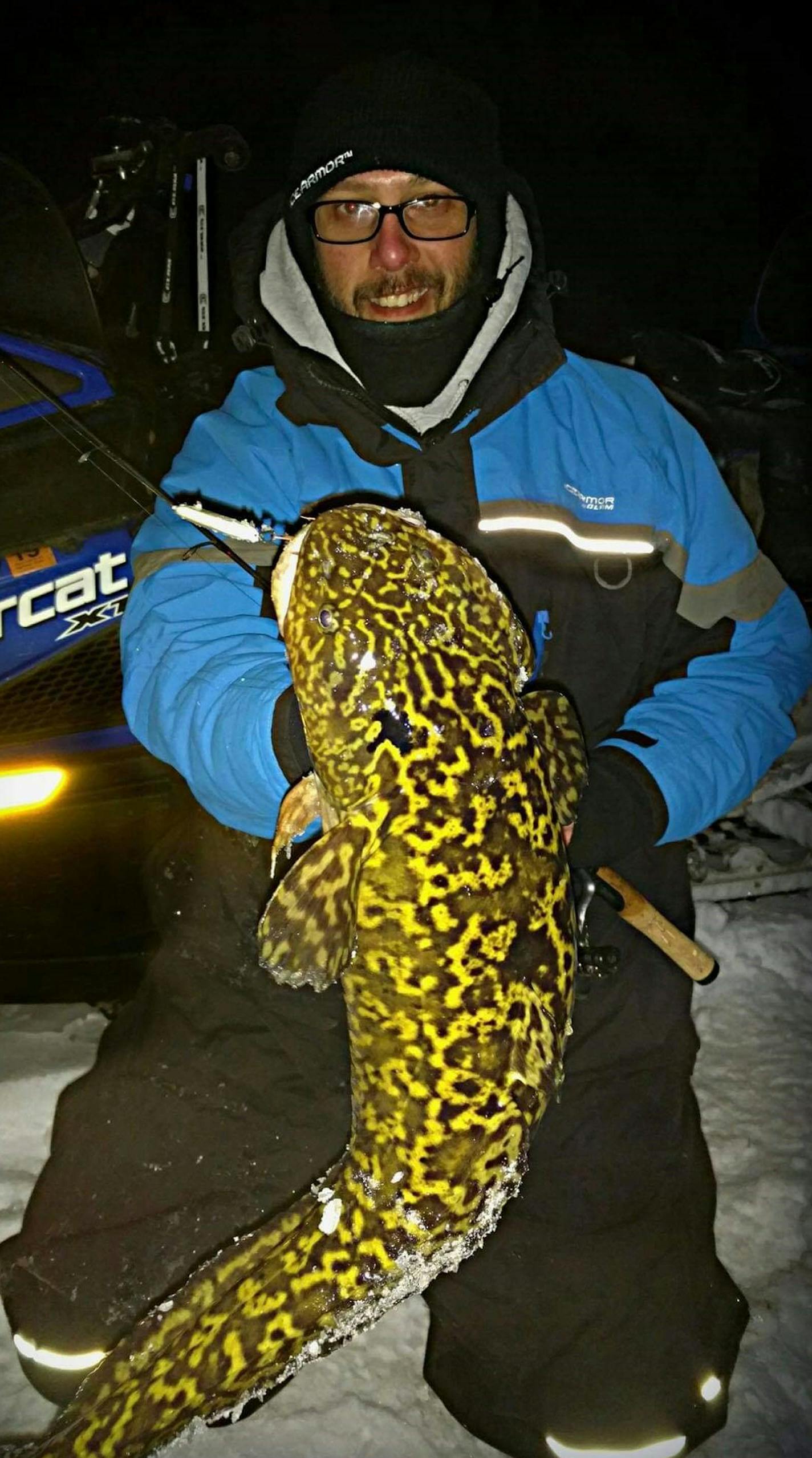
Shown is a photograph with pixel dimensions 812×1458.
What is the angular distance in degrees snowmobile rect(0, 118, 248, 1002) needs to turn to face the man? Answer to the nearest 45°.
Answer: approximately 135° to its left

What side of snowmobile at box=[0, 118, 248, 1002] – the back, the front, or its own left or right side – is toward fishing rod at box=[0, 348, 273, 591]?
left

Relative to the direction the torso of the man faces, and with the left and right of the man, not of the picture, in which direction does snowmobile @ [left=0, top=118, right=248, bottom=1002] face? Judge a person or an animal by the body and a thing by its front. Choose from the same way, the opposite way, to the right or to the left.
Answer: to the right

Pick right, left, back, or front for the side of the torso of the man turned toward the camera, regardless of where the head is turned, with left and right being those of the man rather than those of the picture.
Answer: front

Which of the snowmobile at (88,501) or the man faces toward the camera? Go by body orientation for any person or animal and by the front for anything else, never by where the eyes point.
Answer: the man

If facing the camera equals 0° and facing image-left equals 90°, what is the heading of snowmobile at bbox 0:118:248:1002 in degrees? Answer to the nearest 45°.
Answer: approximately 90°

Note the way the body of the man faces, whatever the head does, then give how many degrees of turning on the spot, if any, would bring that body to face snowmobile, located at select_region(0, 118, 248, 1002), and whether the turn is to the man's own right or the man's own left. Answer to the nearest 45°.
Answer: approximately 135° to the man's own right
